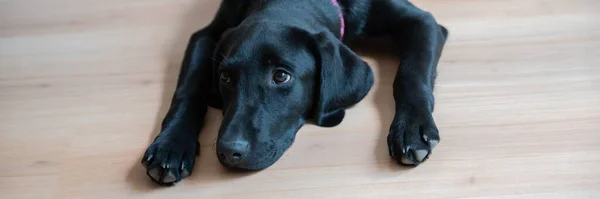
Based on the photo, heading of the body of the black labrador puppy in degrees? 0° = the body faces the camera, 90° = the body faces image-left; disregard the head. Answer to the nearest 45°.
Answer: approximately 0°
